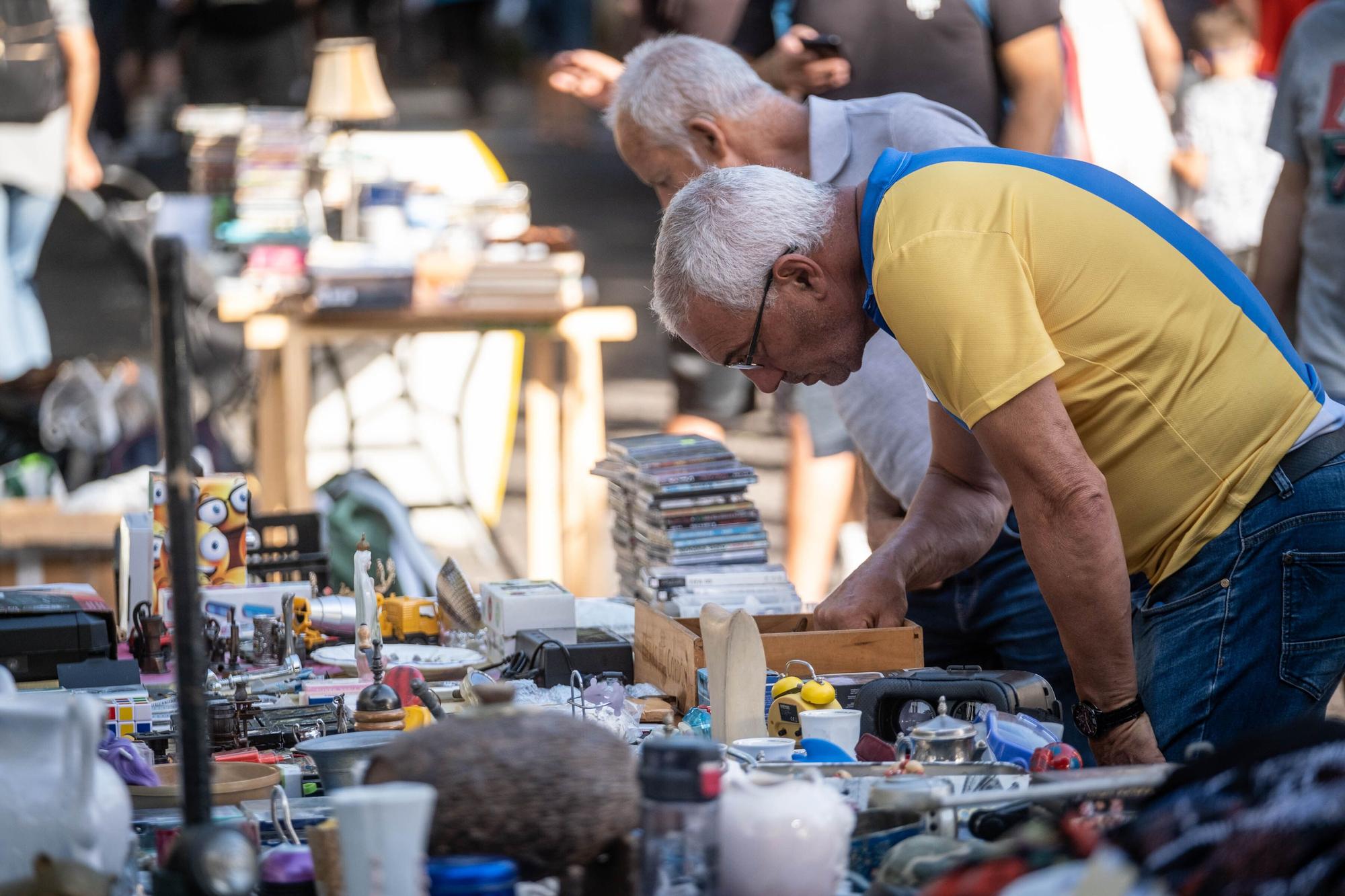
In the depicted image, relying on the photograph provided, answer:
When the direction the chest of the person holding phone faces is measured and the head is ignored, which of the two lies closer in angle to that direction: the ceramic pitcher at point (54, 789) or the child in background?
the ceramic pitcher

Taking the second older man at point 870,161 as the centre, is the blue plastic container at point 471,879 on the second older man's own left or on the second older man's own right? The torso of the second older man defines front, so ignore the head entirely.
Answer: on the second older man's own left

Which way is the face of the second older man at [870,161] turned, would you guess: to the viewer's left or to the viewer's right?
to the viewer's left

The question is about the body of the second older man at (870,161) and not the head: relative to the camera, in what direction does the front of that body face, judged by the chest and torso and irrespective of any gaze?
to the viewer's left

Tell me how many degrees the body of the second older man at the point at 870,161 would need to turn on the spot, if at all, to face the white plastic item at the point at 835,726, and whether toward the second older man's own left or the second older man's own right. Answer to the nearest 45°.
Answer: approximately 90° to the second older man's own left

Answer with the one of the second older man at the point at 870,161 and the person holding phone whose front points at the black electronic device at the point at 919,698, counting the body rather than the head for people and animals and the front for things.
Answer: the person holding phone
